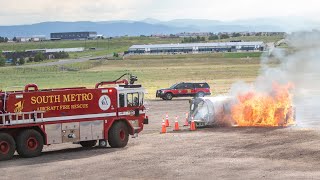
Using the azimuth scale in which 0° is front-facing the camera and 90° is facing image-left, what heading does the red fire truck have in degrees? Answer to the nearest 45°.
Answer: approximately 270°
